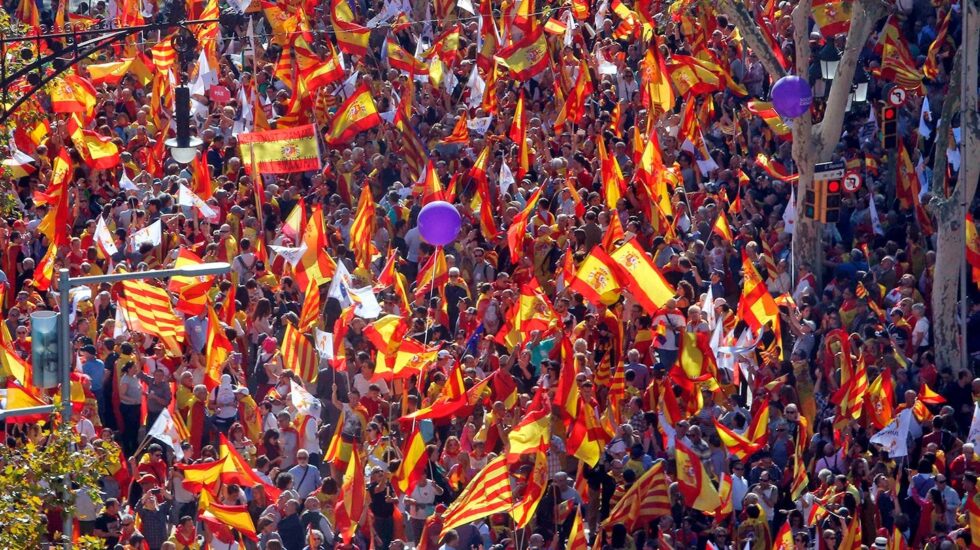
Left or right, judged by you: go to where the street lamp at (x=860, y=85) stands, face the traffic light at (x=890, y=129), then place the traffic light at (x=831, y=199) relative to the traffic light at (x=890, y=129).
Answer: right
